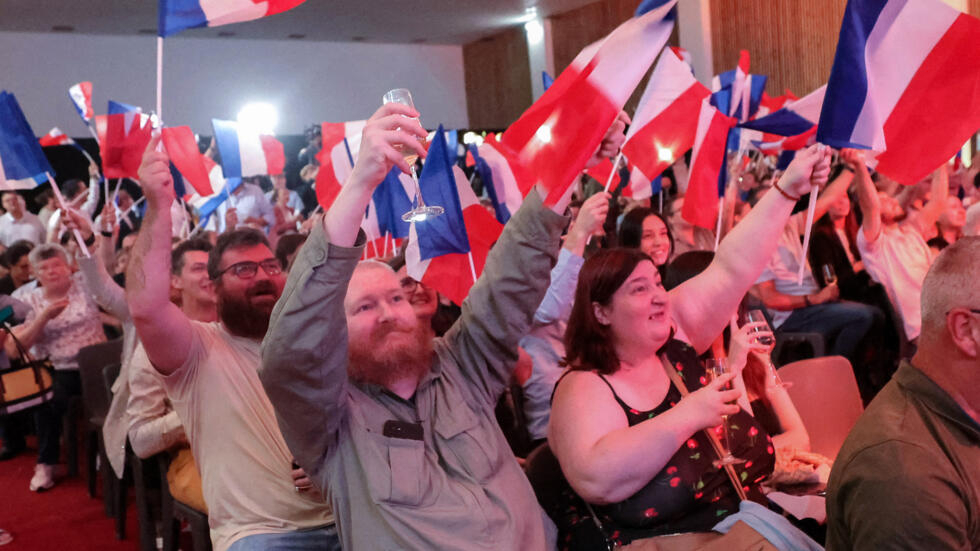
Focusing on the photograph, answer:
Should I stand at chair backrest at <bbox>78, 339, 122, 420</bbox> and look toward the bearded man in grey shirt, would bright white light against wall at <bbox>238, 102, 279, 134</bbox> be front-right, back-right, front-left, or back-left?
back-left

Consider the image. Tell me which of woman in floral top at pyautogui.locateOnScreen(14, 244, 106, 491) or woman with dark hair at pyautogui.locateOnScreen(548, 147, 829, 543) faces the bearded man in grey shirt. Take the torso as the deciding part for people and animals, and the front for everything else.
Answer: the woman in floral top

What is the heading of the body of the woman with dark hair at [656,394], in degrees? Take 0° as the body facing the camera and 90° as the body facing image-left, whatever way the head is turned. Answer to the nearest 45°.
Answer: approximately 315°

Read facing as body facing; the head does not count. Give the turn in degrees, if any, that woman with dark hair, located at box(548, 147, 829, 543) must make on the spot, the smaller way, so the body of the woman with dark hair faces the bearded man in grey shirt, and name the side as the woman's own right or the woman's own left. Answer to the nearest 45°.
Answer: approximately 90° to the woman's own right

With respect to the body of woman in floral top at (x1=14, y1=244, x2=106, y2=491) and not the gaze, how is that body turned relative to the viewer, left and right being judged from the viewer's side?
facing the viewer

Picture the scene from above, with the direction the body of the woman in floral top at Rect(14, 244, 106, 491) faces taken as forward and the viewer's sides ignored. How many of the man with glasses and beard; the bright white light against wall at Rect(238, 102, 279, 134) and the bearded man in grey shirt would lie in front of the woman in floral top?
2
